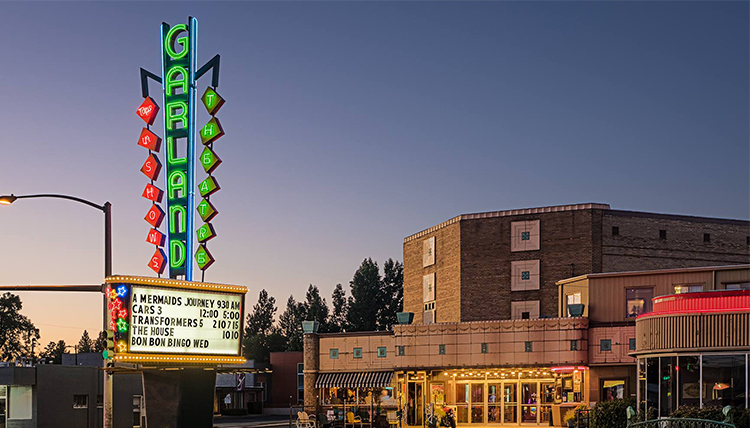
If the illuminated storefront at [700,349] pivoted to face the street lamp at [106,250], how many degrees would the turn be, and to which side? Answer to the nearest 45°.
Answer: approximately 45° to its right

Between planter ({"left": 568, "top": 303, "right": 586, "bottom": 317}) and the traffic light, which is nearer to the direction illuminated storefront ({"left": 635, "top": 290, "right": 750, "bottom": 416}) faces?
the traffic light

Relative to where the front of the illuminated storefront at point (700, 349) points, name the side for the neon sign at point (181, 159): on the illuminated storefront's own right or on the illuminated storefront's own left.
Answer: on the illuminated storefront's own right

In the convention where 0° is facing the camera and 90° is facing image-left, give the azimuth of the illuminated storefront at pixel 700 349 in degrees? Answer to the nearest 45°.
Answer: approximately 0°

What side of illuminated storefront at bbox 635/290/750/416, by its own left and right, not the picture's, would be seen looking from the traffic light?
right
